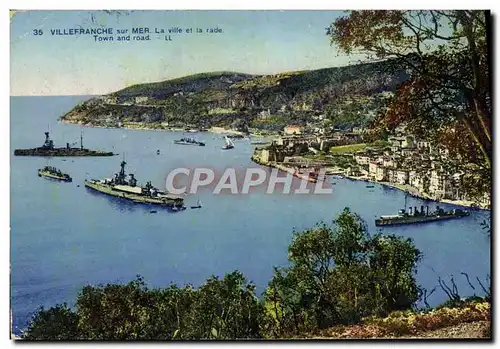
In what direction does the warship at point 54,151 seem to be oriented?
to the viewer's left

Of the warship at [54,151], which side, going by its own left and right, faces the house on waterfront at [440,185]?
back
